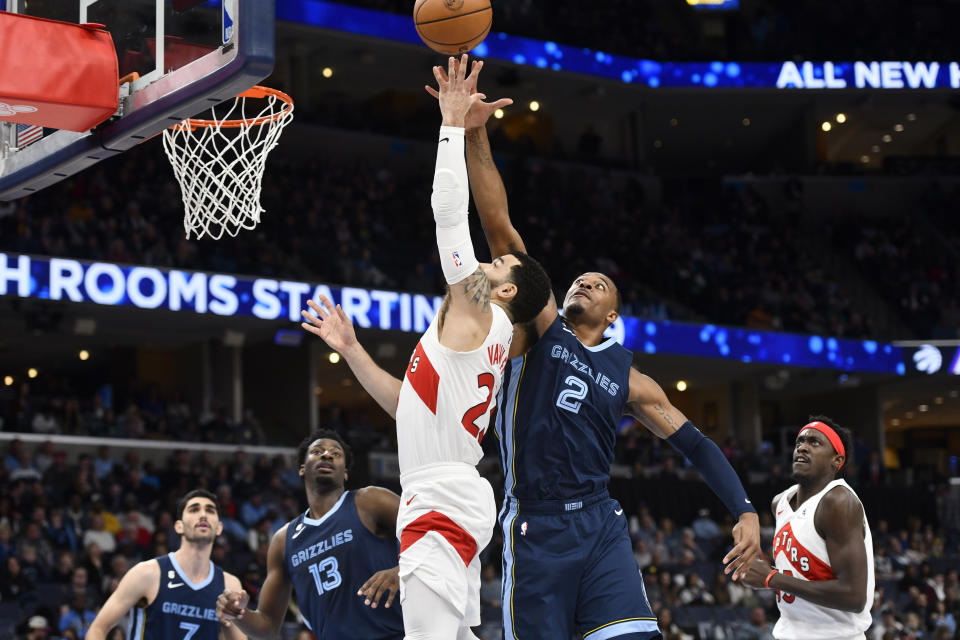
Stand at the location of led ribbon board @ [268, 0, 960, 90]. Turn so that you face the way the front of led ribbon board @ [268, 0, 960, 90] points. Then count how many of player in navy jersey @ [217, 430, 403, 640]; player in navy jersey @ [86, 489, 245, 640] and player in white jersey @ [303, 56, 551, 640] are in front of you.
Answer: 3

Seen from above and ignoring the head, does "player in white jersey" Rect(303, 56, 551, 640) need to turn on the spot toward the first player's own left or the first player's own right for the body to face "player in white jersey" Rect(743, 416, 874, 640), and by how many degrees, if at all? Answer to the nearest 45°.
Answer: approximately 135° to the first player's own right

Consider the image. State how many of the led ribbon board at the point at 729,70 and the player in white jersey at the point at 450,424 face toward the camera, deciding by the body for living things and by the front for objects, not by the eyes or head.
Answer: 1

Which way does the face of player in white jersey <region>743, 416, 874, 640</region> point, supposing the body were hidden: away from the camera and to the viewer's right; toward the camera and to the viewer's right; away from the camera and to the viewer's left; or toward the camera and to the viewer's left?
toward the camera and to the viewer's left

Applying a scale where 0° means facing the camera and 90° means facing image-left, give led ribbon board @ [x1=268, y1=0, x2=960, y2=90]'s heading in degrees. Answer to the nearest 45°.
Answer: approximately 0°

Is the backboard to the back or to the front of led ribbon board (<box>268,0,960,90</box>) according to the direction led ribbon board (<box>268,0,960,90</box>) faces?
to the front

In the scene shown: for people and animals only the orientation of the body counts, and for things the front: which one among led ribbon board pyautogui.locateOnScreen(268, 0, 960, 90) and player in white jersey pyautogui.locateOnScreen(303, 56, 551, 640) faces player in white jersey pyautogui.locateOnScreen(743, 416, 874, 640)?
the led ribbon board

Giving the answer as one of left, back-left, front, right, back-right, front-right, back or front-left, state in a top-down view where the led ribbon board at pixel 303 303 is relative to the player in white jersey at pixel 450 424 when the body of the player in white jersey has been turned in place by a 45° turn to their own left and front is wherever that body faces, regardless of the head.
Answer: back-right
